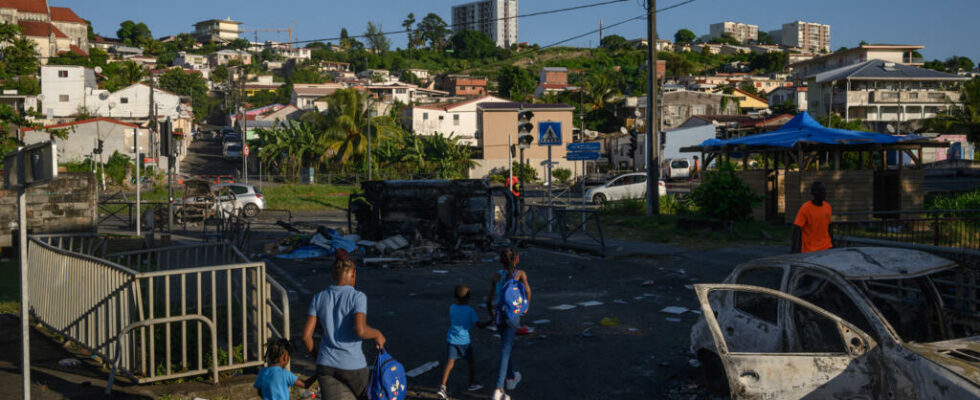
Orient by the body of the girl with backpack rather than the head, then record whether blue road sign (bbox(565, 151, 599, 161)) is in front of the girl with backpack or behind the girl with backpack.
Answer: in front

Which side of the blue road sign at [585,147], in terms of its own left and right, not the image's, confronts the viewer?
front

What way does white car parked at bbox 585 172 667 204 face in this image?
to the viewer's left

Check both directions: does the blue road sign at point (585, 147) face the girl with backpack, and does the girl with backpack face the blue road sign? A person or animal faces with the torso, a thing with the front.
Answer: yes

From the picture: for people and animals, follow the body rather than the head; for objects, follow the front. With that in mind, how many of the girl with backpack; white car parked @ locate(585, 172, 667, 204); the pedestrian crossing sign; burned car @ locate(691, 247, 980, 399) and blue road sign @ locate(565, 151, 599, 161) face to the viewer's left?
1

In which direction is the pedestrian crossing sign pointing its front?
toward the camera

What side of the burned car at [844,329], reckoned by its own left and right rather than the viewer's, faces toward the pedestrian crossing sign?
back

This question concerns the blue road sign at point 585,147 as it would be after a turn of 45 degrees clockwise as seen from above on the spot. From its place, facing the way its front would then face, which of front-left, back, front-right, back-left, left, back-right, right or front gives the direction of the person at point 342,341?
front-left

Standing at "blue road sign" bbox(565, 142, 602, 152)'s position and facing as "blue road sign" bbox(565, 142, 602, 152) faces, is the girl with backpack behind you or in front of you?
in front

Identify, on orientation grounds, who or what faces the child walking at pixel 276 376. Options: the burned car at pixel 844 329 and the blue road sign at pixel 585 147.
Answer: the blue road sign

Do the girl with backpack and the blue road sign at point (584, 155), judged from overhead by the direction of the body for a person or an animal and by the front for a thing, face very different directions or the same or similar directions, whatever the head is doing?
very different directions

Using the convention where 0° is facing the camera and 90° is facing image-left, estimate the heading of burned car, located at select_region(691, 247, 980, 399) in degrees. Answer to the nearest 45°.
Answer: approximately 315°

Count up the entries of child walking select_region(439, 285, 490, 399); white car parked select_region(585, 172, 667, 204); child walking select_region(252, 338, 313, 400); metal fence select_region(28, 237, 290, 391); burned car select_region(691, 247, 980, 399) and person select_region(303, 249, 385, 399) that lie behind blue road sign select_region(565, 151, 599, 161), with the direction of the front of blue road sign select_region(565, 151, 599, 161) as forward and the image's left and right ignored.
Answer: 1

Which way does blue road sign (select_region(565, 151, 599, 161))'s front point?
toward the camera
